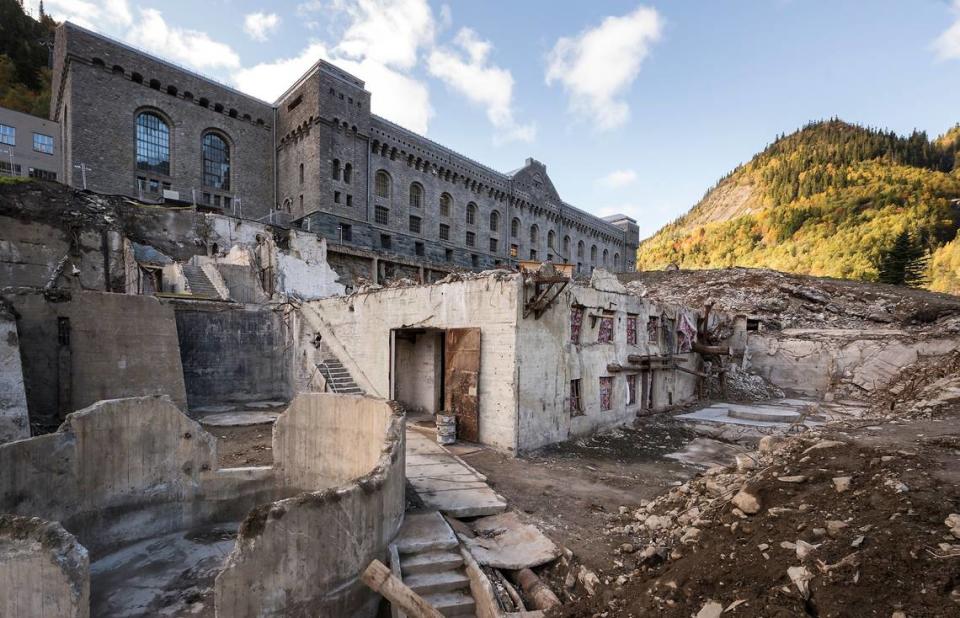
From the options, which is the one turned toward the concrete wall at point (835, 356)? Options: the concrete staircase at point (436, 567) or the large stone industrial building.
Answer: the large stone industrial building

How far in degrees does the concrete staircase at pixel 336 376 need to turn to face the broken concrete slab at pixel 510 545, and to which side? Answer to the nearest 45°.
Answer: approximately 45° to its right

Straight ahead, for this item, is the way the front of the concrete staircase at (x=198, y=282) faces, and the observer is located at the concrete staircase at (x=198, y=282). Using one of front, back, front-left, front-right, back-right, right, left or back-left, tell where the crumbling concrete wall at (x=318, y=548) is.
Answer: front-right

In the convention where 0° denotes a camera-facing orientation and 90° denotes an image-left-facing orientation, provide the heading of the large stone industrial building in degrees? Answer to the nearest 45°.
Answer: approximately 315°

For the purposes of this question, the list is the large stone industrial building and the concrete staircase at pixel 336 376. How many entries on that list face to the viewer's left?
0

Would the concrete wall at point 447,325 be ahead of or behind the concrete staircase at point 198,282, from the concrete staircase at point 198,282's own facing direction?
ahead

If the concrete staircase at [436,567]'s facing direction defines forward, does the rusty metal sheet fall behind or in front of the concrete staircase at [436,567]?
behind

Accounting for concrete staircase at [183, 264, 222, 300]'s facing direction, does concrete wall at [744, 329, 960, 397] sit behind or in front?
in front

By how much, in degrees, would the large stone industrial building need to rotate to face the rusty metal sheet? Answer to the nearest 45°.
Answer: approximately 45° to its right

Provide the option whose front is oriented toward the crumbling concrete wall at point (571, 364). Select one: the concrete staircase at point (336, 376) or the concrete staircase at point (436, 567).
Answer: the concrete staircase at point (336, 376)

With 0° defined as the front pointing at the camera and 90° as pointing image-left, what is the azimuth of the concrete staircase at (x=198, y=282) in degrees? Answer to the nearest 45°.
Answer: approximately 315°

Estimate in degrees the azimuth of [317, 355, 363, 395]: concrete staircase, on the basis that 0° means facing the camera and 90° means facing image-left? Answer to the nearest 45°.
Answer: approximately 315°

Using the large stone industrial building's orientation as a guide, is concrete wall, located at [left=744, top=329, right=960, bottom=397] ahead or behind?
ahead

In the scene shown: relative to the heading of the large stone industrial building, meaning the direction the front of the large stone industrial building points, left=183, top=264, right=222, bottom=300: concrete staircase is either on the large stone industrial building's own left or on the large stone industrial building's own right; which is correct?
on the large stone industrial building's own right
